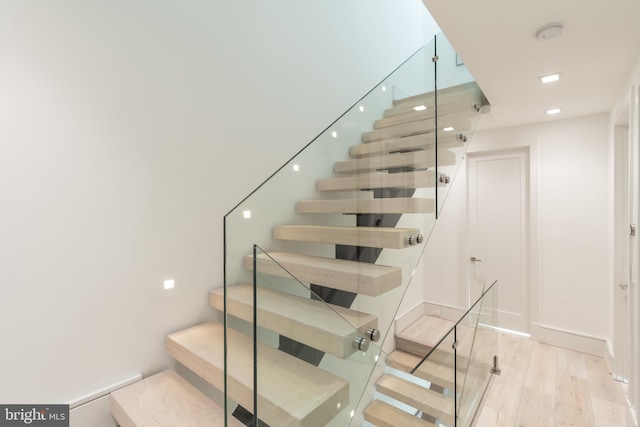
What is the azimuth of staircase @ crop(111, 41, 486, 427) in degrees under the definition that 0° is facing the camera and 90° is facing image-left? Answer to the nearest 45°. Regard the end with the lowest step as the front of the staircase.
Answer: approximately 45°

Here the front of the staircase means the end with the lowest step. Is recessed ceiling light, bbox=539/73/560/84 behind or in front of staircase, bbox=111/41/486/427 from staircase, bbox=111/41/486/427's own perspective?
behind

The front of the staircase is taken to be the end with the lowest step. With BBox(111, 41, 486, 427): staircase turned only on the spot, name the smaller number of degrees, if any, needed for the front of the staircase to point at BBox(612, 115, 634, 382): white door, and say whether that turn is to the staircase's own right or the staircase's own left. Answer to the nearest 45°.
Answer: approximately 135° to the staircase's own left

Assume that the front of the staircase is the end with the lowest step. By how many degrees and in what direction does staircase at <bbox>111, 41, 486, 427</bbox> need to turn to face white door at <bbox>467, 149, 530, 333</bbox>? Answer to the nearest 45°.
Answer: approximately 180°
